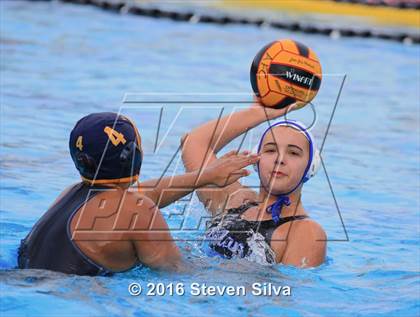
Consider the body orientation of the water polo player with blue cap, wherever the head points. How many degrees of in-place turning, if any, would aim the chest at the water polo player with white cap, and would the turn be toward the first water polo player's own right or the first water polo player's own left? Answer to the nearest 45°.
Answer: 0° — they already face them

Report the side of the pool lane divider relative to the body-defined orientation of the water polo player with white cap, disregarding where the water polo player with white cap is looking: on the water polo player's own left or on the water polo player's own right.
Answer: on the water polo player's own right

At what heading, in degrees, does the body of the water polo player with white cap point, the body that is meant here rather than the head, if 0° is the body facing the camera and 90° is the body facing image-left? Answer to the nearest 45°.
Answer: approximately 45°

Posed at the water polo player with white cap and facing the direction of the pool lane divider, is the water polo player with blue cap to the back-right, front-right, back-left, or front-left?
back-left

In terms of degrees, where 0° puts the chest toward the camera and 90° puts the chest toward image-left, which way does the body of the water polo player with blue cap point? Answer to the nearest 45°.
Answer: approximately 225°

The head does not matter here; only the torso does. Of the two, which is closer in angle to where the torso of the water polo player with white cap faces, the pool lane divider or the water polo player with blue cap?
the water polo player with blue cap

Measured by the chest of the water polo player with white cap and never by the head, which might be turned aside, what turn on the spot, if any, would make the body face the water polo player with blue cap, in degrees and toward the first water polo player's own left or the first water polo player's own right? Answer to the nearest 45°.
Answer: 0° — they already face them

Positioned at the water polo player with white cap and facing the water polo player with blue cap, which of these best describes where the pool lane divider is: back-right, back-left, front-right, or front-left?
back-right

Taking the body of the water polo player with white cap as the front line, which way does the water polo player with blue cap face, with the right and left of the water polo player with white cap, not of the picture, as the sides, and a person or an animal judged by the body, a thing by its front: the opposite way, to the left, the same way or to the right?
the opposite way
